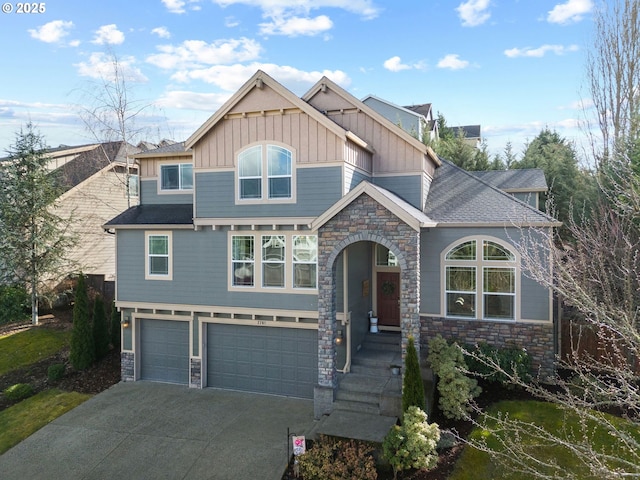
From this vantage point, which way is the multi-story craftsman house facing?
toward the camera

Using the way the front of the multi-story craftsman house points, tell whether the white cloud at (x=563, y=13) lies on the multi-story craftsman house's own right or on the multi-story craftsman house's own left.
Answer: on the multi-story craftsman house's own left

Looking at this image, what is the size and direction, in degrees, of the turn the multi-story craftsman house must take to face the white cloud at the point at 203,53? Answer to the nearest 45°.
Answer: approximately 135° to its right

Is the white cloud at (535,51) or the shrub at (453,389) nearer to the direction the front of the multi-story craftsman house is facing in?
the shrub

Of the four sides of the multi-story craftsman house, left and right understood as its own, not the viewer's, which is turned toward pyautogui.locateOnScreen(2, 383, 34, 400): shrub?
right

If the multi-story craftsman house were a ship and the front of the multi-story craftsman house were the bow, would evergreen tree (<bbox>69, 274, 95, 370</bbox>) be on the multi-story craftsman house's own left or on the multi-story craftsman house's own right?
on the multi-story craftsman house's own right

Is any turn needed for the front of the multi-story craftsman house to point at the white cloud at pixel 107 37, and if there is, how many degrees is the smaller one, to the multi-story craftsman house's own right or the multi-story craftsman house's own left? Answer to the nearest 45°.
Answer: approximately 135° to the multi-story craftsman house's own right
